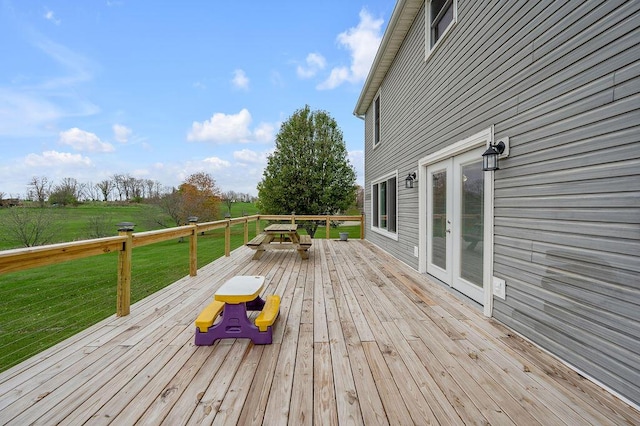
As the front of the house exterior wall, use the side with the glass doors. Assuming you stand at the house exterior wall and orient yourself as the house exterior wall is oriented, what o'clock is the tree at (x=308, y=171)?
The tree is roughly at 3 o'clock from the house exterior wall.

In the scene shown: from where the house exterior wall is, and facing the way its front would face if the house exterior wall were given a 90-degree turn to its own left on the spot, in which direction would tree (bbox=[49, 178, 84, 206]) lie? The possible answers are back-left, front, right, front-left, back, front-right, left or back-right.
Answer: back-right

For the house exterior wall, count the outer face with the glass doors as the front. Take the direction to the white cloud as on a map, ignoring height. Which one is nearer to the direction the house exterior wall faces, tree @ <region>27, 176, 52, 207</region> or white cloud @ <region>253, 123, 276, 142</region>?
the tree

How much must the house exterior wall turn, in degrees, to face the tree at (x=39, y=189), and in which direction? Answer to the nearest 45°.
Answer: approximately 45° to its right

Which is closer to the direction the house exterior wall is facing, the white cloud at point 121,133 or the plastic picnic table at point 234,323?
the plastic picnic table

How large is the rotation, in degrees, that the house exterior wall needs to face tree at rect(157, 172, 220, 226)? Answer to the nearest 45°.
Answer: approximately 90° to its right

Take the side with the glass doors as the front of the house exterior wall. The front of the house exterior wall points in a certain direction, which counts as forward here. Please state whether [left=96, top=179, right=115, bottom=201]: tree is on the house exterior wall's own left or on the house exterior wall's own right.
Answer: on the house exterior wall's own right

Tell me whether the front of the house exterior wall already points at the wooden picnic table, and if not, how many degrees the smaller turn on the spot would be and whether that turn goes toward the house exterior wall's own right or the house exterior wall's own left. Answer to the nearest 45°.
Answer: approximately 90° to the house exterior wall's own right

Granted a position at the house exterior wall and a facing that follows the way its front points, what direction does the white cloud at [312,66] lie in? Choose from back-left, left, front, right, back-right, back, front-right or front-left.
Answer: right

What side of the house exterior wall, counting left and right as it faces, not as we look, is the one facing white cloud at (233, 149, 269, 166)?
right

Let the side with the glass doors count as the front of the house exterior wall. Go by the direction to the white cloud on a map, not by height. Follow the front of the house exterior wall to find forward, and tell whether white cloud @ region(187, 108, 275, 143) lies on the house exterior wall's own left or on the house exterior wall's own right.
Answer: on the house exterior wall's own right

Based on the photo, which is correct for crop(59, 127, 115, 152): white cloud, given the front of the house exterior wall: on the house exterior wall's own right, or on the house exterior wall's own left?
on the house exterior wall's own right

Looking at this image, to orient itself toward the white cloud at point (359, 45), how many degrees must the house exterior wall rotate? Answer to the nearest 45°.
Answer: approximately 90° to its right

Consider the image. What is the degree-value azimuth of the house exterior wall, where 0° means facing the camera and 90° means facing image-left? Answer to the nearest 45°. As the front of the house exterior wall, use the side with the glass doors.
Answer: approximately 45°

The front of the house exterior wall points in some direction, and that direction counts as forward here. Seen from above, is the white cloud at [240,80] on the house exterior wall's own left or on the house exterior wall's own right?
on the house exterior wall's own right
